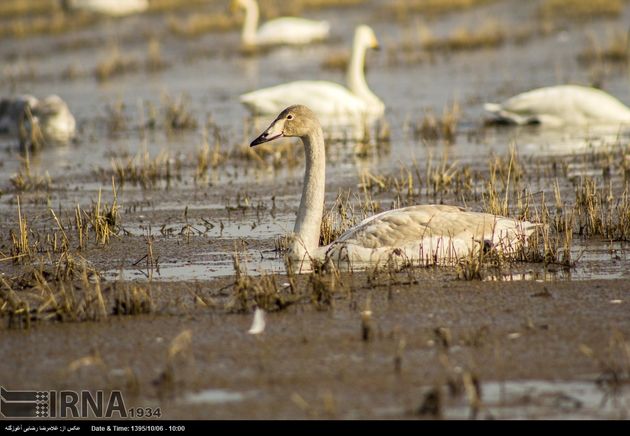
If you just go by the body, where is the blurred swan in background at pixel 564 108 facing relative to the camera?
to the viewer's right

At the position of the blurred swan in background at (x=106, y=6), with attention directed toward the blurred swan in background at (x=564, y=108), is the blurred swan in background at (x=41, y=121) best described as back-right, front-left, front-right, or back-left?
front-right

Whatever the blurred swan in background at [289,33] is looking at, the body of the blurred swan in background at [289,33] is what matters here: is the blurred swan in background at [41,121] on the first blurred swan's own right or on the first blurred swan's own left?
on the first blurred swan's own left

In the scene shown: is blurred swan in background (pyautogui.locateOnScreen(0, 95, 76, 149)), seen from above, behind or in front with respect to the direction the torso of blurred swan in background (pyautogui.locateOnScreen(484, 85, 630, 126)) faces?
behind

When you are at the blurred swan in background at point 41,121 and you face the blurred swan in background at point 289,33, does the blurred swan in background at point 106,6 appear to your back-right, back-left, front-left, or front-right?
front-left

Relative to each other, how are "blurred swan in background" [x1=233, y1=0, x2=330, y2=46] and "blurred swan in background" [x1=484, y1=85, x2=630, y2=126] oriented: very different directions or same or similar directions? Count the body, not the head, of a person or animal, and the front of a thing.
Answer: very different directions

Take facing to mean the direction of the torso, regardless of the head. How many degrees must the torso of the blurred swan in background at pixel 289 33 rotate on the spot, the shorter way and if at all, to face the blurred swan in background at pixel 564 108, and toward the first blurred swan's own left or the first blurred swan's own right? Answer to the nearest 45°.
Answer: approximately 90° to the first blurred swan's own left

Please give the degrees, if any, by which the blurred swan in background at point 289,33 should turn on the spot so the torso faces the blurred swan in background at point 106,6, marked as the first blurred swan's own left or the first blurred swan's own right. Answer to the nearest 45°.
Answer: approximately 45° to the first blurred swan's own right

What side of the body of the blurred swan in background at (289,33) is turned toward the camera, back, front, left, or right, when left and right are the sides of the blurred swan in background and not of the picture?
left

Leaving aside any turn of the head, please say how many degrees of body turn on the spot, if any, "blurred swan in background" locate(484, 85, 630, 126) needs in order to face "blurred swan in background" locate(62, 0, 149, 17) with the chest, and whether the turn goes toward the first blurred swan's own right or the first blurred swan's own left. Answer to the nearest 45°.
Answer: approximately 135° to the first blurred swan's own left
